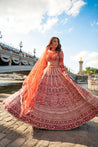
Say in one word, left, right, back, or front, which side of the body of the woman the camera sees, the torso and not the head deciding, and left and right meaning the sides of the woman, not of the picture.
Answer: front
